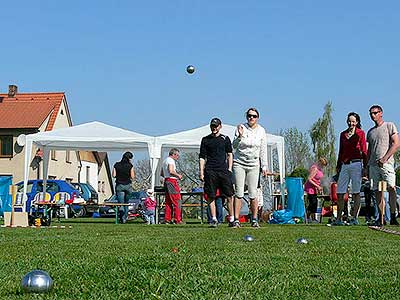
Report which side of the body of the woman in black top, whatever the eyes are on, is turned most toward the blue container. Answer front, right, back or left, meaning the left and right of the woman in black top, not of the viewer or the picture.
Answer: right

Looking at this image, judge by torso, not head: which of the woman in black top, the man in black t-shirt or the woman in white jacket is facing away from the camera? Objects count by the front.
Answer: the woman in black top

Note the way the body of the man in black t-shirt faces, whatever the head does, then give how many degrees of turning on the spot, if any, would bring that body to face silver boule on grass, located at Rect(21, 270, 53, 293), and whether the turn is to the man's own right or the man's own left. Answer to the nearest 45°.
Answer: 0° — they already face it

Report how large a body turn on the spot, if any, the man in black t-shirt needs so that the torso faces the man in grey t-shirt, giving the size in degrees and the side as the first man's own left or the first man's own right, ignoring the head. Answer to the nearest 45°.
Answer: approximately 90° to the first man's own left

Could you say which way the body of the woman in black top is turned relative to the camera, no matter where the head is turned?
away from the camera

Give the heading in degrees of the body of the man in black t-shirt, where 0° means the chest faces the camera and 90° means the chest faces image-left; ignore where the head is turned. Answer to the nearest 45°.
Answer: approximately 0°

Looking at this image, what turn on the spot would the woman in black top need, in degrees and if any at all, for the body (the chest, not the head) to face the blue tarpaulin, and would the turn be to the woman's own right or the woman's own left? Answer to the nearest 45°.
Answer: approximately 45° to the woman's own left
